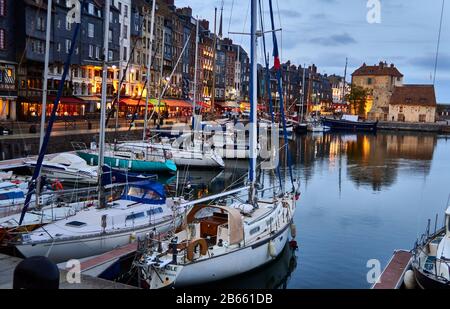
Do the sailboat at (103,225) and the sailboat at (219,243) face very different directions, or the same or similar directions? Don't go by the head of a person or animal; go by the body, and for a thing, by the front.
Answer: very different directions

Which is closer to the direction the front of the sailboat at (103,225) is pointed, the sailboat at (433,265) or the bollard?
the bollard

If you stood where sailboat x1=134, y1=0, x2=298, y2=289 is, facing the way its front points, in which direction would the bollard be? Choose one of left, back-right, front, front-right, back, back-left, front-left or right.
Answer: back-right

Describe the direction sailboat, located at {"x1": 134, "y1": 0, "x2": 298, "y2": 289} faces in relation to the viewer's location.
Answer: facing away from the viewer and to the right of the viewer

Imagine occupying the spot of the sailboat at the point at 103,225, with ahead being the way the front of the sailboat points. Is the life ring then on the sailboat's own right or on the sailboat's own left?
on the sailboat's own left

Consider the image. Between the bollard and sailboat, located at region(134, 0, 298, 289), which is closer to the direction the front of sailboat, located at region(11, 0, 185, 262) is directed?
the bollard
